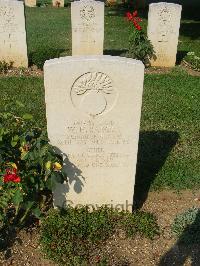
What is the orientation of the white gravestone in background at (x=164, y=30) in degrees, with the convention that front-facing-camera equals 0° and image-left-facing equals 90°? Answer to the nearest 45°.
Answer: approximately 0°

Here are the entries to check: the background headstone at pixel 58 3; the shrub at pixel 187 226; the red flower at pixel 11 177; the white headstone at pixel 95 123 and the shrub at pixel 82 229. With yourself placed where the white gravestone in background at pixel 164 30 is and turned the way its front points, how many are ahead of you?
4

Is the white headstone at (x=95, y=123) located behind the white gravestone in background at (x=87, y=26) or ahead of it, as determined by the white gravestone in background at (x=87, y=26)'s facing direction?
ahead

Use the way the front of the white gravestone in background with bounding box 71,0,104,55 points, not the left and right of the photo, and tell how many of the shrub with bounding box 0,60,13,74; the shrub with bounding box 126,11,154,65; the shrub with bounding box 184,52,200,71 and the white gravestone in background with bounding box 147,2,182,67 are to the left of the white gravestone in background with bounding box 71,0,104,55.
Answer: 3

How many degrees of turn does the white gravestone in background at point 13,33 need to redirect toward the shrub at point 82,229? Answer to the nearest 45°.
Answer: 0° — it already faces it

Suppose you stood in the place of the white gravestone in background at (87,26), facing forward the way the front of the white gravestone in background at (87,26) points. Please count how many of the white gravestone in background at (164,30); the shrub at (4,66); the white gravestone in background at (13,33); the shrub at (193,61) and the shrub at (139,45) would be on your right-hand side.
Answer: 2

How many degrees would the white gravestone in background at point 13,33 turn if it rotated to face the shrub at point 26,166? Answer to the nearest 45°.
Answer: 0° — it already faces it

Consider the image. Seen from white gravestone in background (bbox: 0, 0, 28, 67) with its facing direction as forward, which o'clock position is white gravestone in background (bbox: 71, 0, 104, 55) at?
white gravestone in background (bbox: 71, 0, 104, 55) is roughly at 9 o'clock from white gravestone in background (bbox: 0, 0, 28, 67).
